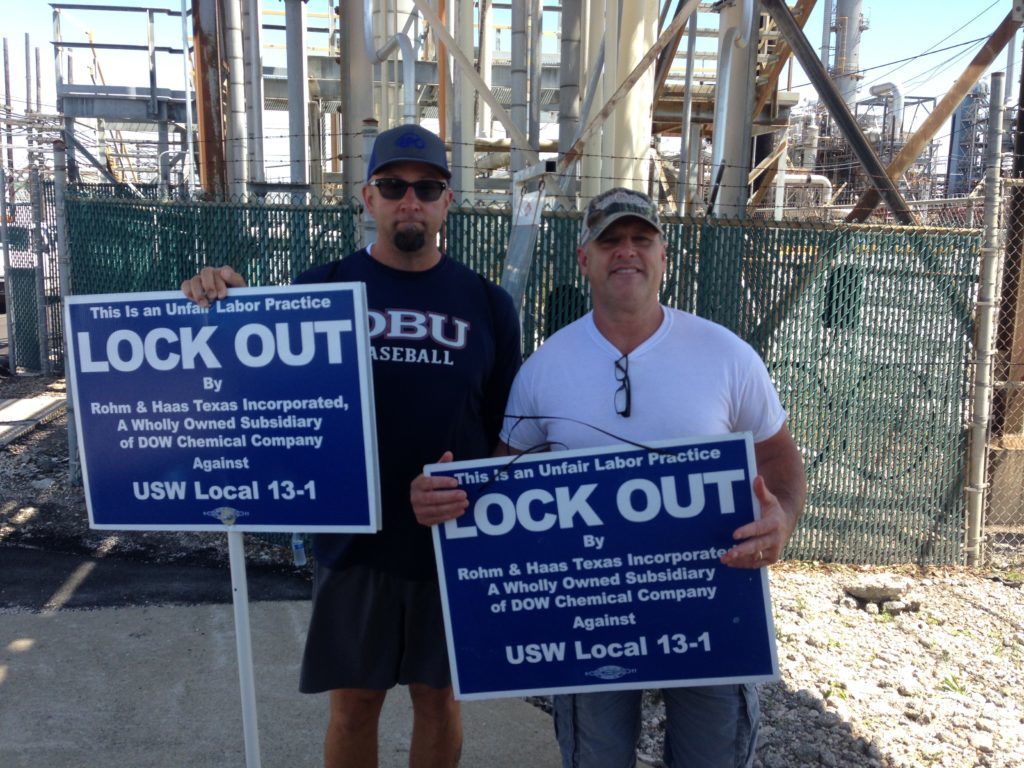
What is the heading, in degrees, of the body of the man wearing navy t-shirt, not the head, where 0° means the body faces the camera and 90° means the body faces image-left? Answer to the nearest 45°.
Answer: approximately 0°

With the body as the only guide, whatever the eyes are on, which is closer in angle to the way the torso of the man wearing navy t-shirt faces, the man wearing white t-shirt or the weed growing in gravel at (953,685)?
the man wearing white t-shirt

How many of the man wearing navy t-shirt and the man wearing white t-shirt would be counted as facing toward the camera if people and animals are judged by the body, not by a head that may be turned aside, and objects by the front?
2

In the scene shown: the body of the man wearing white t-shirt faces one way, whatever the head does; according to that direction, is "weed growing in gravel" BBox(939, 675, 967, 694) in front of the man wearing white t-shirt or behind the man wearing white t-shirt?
behind

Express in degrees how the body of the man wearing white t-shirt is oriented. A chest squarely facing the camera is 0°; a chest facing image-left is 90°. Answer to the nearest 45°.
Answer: approximately 0°
